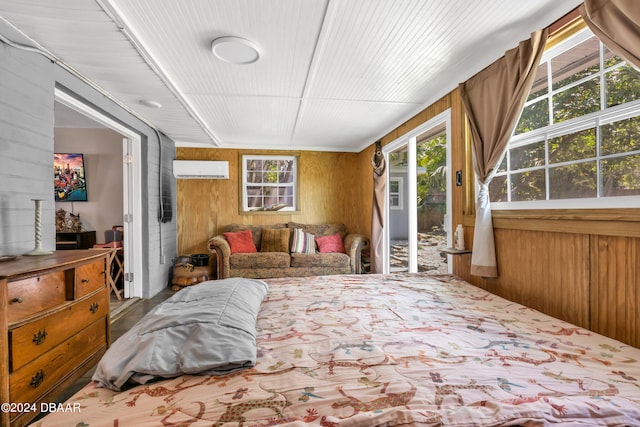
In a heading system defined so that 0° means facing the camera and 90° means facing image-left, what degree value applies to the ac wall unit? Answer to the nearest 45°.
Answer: approximately 0°

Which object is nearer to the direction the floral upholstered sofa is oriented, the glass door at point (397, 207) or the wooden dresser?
the wooden dresser

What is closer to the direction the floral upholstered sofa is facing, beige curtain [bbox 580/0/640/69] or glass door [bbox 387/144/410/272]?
the beige curtain

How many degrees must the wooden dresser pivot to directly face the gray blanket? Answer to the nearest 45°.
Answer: approximately 45° to its right

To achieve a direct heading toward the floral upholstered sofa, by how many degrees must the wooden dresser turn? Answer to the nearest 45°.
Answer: approximately 90° to its left

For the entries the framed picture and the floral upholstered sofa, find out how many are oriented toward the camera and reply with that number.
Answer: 2

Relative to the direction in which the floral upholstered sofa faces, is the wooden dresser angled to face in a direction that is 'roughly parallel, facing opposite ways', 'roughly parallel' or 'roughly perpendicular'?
roughly perpendicular

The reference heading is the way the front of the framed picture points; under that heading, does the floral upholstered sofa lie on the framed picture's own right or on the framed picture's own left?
on the framed picture's own left

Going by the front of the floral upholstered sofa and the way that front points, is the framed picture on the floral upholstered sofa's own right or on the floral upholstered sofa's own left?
on the floral upholstered sofa's own right

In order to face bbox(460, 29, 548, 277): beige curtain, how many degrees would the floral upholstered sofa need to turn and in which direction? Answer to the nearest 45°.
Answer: approximately 45° to its left

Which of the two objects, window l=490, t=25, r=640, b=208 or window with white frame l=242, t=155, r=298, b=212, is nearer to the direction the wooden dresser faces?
the window

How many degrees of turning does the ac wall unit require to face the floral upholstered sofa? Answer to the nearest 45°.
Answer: approximately 45° to its left

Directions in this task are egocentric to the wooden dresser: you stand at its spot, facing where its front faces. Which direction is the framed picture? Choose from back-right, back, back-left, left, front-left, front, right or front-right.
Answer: back-left
